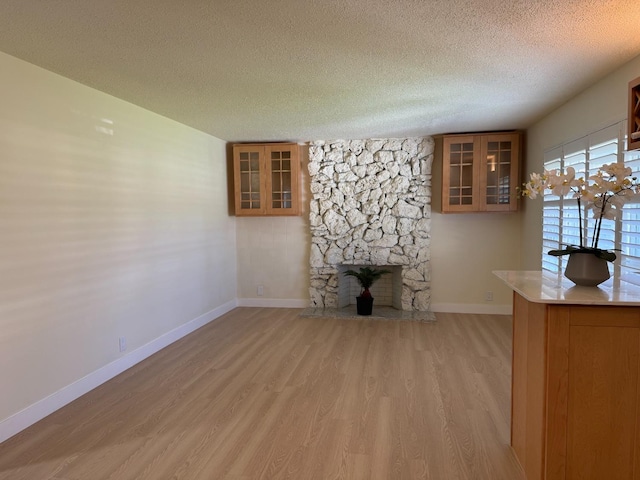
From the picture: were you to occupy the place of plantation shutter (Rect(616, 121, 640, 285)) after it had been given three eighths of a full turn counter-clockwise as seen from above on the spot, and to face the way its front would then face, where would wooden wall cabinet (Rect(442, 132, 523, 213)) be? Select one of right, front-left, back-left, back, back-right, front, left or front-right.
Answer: back-left

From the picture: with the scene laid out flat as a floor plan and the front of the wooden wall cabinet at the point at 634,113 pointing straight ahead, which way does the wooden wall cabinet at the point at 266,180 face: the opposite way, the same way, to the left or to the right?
to the left

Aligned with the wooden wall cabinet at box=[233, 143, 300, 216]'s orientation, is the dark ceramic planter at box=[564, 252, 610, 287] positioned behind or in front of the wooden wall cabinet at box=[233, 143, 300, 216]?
in front

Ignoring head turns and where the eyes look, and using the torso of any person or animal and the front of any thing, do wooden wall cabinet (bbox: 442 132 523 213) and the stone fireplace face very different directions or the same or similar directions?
same or similar directions

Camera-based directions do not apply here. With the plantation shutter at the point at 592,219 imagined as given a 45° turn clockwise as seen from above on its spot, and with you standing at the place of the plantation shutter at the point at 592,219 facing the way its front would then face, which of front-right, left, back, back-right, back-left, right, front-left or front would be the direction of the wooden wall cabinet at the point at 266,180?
front

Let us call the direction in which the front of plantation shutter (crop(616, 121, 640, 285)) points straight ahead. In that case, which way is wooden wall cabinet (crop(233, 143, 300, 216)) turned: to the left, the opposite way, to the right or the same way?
to the left

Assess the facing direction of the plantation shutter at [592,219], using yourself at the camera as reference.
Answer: facing the viewer and to the left of the viewer

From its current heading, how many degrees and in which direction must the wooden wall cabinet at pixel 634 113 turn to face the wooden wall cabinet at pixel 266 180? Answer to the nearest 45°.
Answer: approximately 45° to its right

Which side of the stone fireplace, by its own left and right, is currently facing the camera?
front

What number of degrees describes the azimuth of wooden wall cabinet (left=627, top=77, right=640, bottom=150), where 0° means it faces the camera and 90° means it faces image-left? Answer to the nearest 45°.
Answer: approximately 45°

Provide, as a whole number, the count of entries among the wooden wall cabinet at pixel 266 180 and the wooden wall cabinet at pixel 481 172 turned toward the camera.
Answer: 2

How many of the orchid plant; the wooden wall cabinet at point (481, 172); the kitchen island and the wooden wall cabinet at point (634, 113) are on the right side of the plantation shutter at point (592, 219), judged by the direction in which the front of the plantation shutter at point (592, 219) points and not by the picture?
1

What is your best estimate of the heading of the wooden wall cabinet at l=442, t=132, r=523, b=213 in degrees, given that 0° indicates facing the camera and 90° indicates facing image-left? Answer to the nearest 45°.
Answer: approximately 0°

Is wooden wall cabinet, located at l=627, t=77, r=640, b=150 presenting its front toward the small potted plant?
no

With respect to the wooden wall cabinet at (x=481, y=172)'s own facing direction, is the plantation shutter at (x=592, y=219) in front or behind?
in front
